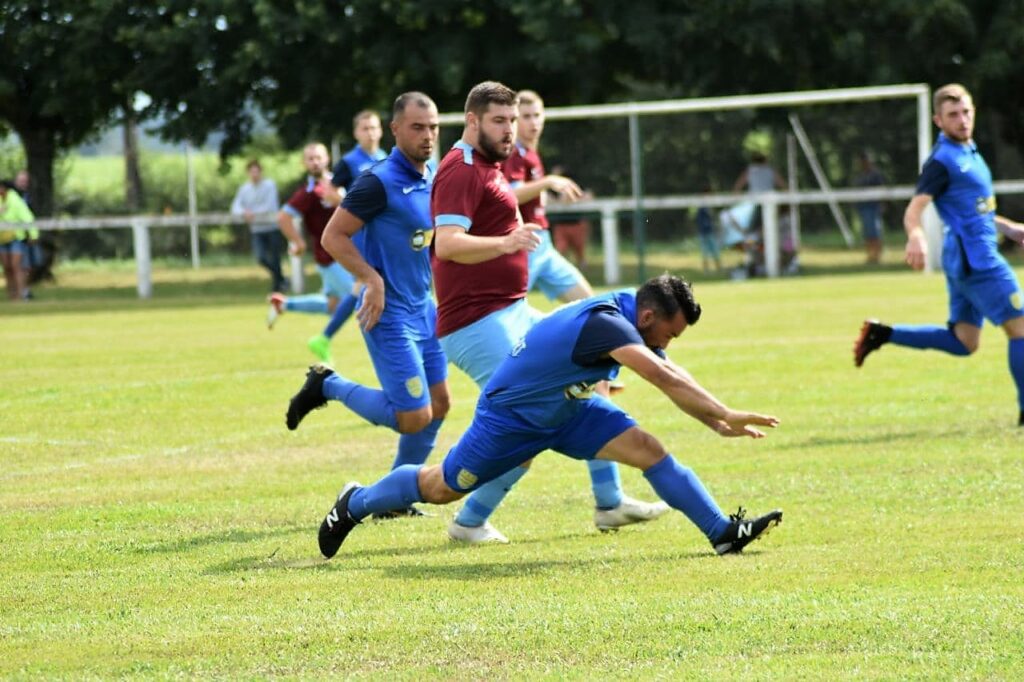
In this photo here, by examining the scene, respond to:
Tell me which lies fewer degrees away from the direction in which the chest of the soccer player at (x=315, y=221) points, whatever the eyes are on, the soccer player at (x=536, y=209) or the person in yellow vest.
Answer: the soccer player

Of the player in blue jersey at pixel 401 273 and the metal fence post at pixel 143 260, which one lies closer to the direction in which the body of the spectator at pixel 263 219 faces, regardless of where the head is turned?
the player in blue jersey

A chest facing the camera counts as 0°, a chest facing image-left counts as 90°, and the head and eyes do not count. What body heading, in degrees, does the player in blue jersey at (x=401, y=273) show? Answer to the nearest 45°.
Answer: approximately 315°

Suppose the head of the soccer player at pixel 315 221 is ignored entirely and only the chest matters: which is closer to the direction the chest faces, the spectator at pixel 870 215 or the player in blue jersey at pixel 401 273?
the player in blue jersey

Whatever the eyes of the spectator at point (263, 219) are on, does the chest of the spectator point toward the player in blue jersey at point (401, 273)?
yes

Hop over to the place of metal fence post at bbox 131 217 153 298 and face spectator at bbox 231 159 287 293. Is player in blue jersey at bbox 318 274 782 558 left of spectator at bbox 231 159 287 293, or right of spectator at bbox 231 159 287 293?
right

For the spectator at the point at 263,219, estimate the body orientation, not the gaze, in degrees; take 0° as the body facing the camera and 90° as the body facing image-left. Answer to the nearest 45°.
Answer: approximately 0°

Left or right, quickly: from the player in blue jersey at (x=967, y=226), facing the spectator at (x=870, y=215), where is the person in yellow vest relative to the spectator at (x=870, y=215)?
left
